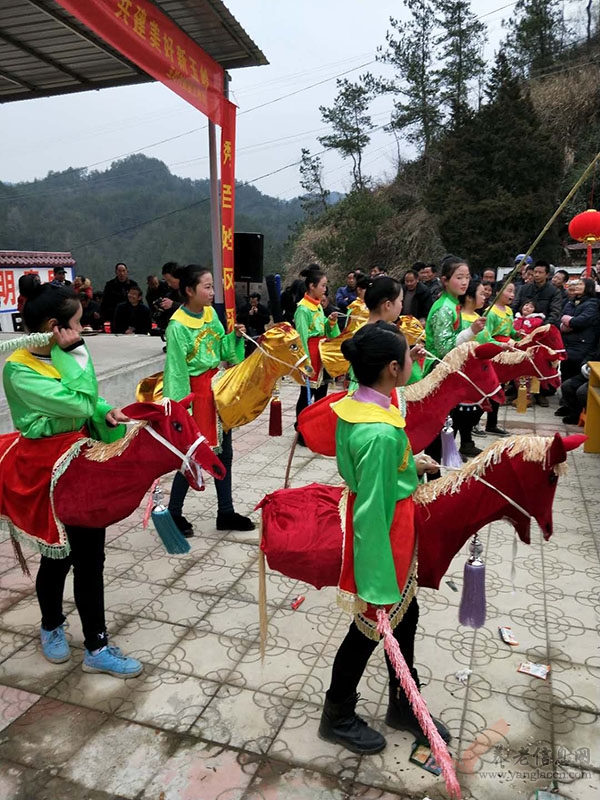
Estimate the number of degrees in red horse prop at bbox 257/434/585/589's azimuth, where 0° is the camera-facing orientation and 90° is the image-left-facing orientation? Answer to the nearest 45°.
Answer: approximately 270°

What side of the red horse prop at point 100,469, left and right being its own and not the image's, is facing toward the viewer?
right

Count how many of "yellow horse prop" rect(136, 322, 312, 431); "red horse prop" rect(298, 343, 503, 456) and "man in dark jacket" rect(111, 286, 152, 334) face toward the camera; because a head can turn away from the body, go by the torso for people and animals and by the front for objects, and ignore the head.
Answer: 1

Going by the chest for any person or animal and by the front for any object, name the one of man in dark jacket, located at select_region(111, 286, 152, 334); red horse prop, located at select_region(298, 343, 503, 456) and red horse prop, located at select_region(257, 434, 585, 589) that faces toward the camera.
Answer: the man in dark jacket

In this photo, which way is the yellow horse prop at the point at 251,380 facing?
to the viewer's right

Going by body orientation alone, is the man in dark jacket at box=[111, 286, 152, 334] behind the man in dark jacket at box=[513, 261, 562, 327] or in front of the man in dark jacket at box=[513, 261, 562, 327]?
in front

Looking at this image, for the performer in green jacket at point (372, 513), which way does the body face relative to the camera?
to the viewer's right

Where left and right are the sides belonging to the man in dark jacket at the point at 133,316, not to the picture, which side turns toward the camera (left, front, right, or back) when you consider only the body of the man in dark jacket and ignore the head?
front

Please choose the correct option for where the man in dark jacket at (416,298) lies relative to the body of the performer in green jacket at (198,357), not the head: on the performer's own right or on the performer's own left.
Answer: on the performer's own left

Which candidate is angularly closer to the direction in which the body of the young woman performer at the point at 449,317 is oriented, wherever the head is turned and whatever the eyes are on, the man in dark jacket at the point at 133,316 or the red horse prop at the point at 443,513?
the red horse prop

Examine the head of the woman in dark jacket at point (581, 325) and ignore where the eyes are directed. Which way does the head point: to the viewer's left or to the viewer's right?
to the viewer's left

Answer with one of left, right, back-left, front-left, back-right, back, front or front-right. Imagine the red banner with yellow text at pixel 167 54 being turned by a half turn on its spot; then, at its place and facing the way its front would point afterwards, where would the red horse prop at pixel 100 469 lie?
back-left

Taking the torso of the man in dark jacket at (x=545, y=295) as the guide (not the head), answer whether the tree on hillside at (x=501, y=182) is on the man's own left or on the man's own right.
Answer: on the man's own right

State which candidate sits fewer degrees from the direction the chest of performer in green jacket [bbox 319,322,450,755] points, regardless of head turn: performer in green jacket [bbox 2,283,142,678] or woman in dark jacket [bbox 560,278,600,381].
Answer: the woman in dark jacket

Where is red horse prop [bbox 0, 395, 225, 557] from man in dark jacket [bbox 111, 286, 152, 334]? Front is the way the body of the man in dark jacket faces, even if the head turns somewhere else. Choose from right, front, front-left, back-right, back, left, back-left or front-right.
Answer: front

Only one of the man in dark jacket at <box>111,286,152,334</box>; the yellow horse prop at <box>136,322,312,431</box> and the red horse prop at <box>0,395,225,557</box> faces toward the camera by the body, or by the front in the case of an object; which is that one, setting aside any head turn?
the man in dark jacket

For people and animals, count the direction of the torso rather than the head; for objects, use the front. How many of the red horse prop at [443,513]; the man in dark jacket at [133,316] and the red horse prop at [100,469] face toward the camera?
1
